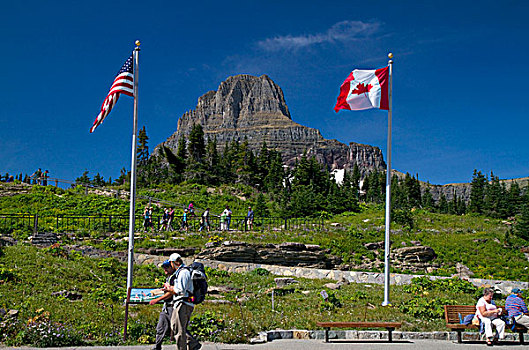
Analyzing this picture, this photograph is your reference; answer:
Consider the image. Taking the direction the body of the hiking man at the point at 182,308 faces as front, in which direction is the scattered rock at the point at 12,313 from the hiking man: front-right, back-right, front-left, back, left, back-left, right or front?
front-right

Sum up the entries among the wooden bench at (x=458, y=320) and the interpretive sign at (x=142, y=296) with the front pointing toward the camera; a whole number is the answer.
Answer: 2

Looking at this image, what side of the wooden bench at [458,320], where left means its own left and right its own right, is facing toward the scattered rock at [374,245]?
back

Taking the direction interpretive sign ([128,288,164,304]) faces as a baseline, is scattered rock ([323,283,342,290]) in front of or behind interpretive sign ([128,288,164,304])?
behind

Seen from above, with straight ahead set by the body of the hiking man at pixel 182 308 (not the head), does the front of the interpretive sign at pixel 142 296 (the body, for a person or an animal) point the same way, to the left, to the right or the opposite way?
to the left

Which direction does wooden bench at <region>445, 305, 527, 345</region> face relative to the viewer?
toward the camera

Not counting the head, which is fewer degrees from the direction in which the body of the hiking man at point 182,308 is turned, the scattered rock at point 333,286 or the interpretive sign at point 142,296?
the interpretive sign

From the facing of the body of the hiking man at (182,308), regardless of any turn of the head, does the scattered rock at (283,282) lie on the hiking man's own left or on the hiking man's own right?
on the hiking man's own right

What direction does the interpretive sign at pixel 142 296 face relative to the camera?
toward the camera

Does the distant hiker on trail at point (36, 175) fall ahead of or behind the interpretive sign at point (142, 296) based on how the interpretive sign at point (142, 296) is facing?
behind

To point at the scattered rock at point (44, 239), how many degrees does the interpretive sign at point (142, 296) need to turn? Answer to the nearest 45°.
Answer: approximately 180°

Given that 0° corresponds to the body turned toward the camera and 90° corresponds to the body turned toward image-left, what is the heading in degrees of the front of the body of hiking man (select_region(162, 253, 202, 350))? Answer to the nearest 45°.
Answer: approximately 90°
